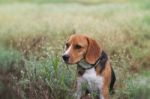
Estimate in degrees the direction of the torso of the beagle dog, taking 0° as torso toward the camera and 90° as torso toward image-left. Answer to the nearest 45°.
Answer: approximately 45°
